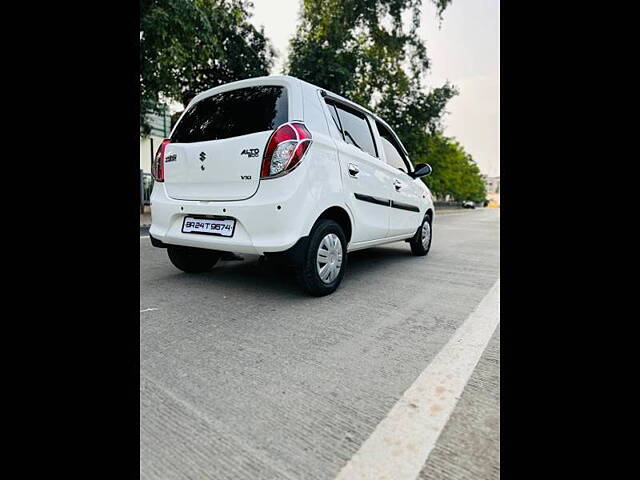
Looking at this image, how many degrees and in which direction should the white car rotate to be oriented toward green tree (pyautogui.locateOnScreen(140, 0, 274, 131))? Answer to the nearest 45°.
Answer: approximately 45° to its left

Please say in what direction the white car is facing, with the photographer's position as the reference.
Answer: facing away from the viewer and to the right of the viewer
